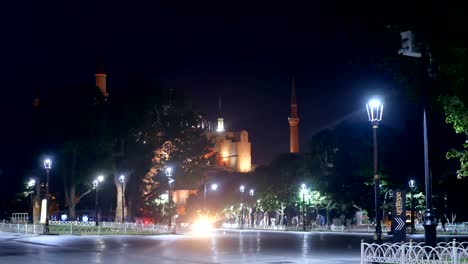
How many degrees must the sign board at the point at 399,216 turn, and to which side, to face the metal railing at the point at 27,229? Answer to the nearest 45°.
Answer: approximately 135° to its right

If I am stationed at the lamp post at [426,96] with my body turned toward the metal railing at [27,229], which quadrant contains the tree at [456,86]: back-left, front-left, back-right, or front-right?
back-right

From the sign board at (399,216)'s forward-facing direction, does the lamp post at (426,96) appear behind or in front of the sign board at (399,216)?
in front

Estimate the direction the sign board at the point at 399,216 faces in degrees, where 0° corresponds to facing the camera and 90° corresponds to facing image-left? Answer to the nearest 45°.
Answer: approximately 0°

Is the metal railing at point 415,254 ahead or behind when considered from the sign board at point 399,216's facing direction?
ahead
